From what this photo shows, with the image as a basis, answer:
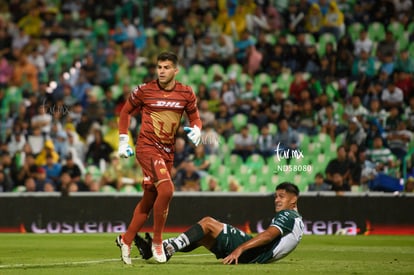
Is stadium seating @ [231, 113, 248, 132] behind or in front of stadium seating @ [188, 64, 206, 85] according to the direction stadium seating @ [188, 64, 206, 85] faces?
in front

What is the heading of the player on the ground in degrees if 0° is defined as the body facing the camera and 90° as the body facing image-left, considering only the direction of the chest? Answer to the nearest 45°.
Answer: approximately 90°

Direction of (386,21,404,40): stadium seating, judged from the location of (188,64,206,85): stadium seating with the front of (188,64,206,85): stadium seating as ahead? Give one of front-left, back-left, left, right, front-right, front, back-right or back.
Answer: left

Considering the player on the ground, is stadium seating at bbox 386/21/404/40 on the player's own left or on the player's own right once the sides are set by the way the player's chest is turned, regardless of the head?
on the player's own right

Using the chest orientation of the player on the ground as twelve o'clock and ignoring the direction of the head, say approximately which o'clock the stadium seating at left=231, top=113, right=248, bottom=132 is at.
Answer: The stadium seating is roughly at 3 o'clock from the player on the ground.

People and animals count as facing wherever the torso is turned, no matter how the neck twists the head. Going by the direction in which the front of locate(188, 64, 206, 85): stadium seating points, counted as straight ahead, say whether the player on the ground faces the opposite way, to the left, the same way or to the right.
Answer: to the right

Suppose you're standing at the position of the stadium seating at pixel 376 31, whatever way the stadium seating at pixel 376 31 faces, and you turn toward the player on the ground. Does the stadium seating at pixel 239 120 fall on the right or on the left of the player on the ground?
right

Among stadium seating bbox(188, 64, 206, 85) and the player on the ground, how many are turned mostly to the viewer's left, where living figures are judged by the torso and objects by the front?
1

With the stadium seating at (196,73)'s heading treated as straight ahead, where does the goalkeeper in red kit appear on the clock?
The goalkeeper in red kit is roughly at 12 o'clock from the stadium seating.

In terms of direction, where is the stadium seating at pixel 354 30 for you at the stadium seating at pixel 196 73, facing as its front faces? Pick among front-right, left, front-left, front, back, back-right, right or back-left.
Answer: left

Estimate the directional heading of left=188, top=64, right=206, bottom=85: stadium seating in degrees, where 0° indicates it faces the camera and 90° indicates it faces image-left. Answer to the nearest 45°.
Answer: approximately 0°
